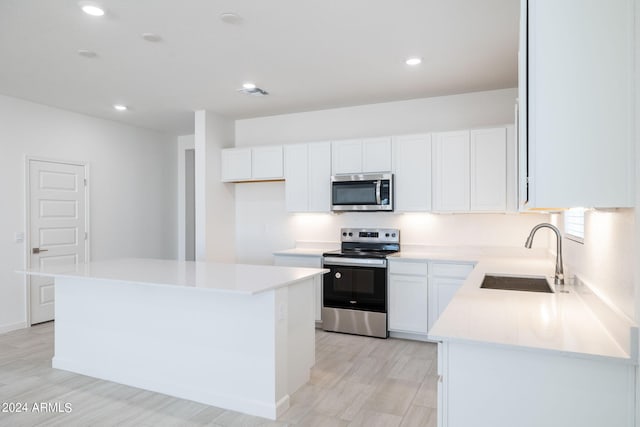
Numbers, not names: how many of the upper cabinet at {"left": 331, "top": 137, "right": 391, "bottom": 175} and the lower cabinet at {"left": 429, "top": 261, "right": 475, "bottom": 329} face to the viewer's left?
0

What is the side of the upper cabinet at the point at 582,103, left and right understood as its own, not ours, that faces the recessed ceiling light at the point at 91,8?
front

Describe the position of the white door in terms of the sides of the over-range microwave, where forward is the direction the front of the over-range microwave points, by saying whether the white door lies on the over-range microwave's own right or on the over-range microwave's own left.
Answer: on the over-range microwave's own right

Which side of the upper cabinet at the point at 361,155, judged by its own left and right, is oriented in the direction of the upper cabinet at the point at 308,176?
right

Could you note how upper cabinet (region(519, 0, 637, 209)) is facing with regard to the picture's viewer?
facing to the left of the viewer

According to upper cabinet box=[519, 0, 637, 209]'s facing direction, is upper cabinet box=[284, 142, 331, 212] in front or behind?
in front

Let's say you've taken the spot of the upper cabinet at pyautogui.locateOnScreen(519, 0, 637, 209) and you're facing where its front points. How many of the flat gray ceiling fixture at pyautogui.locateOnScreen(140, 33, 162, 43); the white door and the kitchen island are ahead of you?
3

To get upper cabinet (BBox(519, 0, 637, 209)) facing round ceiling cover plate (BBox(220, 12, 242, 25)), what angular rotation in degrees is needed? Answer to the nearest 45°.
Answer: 0° — it already faces it

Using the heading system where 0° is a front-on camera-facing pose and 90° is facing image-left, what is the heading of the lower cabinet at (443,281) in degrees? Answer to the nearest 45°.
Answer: approximately 0°

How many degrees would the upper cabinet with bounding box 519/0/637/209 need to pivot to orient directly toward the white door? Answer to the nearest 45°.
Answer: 0° — it already faces it
